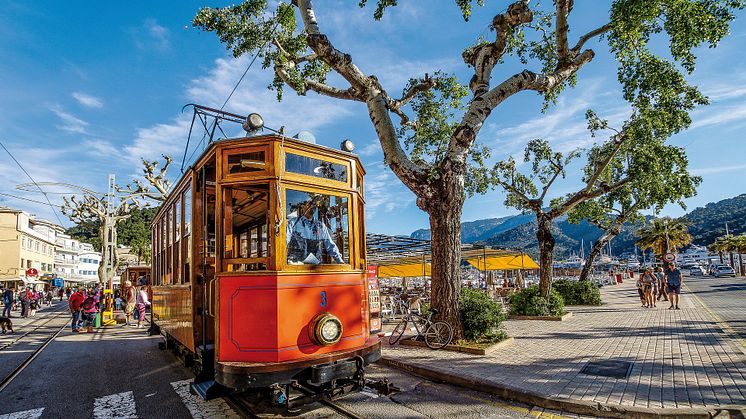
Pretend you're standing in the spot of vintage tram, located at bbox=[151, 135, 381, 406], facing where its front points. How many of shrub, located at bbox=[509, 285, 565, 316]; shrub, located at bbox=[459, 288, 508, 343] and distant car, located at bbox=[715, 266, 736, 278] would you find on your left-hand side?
3

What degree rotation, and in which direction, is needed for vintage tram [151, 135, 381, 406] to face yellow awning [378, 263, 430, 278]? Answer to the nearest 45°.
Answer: approximately 135° to its left

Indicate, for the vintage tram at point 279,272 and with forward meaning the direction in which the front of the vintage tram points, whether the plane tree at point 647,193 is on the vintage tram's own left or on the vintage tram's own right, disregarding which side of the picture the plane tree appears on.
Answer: on the vintage tram's own left

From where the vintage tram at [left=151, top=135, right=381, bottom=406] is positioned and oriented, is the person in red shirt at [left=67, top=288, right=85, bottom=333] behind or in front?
behind

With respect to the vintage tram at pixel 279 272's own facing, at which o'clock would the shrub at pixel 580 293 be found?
The shrub is roughly at 9 o'clock from the vintage tram.

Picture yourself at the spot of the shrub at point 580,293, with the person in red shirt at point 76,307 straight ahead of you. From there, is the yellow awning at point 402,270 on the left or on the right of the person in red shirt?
right

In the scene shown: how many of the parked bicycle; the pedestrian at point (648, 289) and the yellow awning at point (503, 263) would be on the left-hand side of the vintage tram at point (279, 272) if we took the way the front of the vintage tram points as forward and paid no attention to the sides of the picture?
3

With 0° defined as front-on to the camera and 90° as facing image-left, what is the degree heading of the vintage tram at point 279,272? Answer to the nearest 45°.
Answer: approximately 315°

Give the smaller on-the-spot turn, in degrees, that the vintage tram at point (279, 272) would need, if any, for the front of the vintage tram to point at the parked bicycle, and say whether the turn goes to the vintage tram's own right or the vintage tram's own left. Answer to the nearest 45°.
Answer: approximately 90° to the vintage tram's own left

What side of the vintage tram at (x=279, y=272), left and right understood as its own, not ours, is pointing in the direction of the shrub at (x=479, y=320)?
left

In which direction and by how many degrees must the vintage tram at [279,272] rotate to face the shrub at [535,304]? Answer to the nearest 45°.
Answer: approximately 90° to its left
